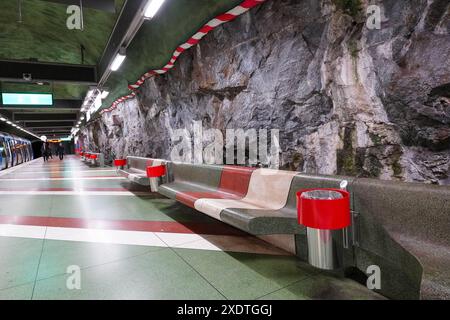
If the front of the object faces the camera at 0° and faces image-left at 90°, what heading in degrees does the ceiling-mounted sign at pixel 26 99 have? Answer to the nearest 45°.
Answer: approximately 0°

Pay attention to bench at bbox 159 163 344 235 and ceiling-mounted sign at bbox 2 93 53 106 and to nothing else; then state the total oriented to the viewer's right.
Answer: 0

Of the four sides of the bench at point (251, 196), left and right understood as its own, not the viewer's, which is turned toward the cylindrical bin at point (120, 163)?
right

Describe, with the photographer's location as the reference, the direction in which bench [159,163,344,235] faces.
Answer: facing the viewer and to the left of the viewer

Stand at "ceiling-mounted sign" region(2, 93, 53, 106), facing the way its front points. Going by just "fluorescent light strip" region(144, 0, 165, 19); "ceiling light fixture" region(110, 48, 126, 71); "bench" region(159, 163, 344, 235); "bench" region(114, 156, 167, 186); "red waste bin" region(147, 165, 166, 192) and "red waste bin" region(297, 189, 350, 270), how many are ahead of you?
6

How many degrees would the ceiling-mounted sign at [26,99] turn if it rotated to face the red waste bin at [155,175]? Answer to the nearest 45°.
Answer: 0° — it already faces it

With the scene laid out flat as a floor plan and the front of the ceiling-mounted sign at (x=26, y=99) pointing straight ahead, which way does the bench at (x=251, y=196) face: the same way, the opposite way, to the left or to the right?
to the right

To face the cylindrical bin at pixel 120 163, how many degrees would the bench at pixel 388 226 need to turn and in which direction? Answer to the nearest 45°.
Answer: approximately 90° to its right

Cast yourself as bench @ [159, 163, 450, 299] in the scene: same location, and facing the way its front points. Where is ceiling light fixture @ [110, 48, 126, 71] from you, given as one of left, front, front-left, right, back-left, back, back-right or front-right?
right

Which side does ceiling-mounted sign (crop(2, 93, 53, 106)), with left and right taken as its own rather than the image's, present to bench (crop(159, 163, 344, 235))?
front
